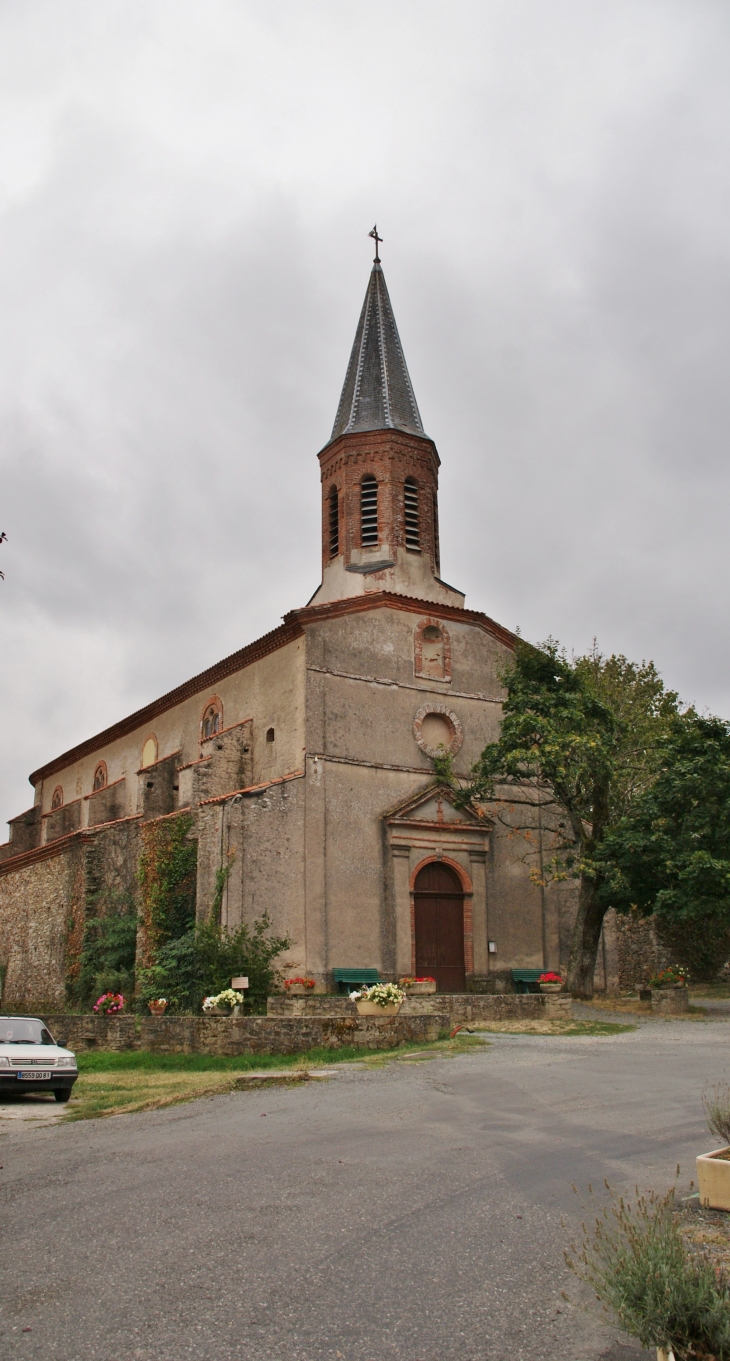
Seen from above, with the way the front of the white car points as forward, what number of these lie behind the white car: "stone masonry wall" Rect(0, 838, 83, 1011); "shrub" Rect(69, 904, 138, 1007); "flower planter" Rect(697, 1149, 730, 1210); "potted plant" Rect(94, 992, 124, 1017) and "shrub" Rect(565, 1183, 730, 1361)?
3

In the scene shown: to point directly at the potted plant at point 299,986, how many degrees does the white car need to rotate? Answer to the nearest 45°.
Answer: approximately 135° to its left

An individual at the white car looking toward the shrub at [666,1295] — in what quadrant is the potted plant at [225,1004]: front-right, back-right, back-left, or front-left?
back-left

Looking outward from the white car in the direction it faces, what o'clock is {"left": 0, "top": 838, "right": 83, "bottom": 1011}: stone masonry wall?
The stone masonry wall is roughly at 6 o'clock from the white car.

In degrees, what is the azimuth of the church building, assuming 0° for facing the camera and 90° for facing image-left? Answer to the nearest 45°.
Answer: approximately 315°

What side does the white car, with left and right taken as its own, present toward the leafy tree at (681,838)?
left

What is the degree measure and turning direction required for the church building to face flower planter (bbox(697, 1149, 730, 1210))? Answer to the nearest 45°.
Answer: approximately 45° to its right

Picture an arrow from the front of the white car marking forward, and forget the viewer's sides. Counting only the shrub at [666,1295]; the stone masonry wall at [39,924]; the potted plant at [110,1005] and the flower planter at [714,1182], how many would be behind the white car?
2

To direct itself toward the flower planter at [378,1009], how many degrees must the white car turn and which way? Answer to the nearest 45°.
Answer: approximately 90° to its left

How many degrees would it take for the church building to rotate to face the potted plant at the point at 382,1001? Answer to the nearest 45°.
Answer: approximately 45° to its right
